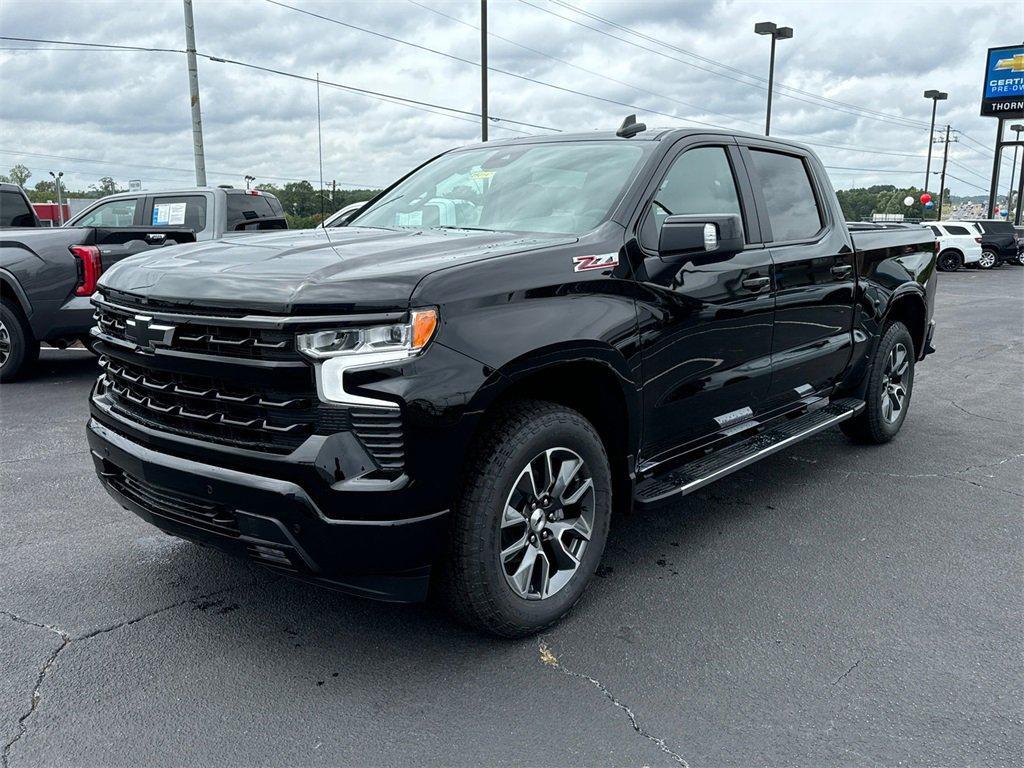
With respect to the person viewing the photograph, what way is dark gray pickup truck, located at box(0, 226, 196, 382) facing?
facing away from the viewer and to the left of the viewer

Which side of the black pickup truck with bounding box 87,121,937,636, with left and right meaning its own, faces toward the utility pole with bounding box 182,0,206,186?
right

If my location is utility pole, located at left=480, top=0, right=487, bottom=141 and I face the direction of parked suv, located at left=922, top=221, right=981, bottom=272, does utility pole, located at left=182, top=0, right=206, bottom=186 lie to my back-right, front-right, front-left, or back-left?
back-right

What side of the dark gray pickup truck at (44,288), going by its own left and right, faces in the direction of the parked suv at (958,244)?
right

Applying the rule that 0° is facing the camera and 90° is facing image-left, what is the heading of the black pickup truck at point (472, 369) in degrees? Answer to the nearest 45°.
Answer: approximately 45°

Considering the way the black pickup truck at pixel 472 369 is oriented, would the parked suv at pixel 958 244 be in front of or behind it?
behind

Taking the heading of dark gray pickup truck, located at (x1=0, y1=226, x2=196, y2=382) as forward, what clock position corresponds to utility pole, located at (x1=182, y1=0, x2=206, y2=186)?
The utility pole is roughly at 2 o'clock from the dark gray pickup truck.

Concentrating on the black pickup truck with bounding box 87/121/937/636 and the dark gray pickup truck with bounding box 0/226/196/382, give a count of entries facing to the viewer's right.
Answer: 0

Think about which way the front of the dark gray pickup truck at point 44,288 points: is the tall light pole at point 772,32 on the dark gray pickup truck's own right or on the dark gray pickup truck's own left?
on the dark gray pickup truck's own right

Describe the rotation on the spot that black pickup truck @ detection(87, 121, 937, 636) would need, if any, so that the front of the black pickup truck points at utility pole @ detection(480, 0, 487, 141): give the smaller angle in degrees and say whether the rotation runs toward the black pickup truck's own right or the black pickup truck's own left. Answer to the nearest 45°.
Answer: approximately 135° to the black pickup truck's own right

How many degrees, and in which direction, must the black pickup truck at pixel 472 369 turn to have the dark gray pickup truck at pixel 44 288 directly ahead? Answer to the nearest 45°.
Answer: approximately 90° to its right

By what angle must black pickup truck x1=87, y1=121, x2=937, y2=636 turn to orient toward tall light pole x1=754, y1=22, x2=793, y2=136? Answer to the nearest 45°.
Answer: approximately 135° to its right
